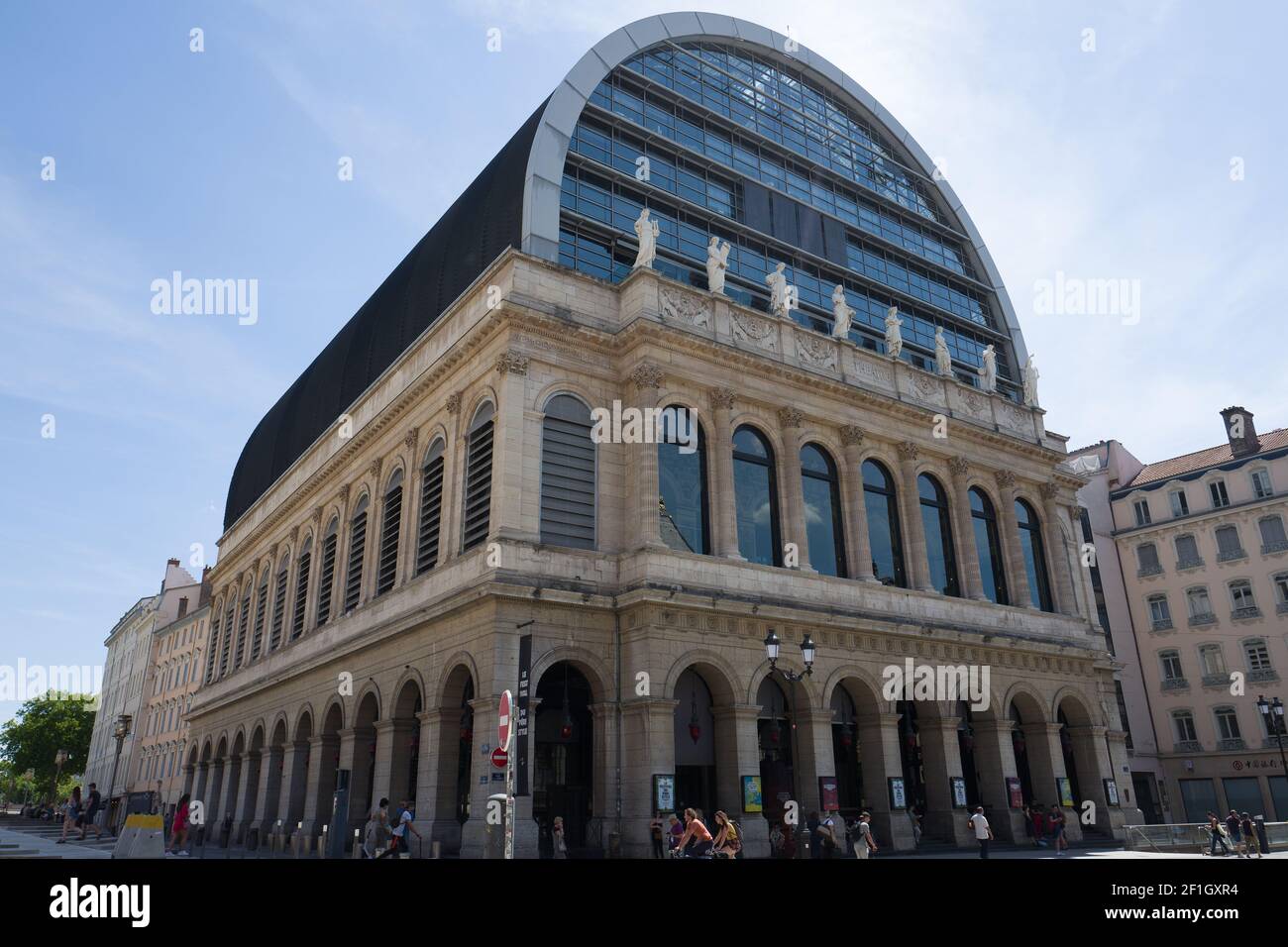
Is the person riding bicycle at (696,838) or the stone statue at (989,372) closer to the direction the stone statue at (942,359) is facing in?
the person riding bicycle

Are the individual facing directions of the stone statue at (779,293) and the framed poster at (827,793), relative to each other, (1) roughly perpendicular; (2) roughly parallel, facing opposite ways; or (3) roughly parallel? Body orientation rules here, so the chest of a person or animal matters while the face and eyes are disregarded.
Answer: roughly parallel

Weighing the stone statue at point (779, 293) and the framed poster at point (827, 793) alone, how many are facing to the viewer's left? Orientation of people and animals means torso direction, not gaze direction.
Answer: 0

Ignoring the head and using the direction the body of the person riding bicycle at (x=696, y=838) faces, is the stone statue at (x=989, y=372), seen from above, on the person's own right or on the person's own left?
on the person's own right

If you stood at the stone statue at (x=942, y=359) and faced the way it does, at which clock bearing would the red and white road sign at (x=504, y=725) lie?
The red and white road sign is roughly at 2 o'clock from the stone statue.

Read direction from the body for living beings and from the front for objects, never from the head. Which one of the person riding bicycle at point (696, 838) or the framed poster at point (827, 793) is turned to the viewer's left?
the person riding bicycle

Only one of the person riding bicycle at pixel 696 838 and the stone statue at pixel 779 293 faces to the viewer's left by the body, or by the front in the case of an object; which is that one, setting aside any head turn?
the person riding bicycle

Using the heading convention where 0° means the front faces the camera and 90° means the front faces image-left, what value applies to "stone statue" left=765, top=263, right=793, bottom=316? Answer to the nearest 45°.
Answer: approximately 315°

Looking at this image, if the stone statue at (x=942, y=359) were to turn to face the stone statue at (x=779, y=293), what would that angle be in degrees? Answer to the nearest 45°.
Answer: approximately 90° to its right

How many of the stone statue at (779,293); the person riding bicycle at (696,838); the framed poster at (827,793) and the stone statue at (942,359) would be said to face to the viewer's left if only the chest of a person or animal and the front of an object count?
1

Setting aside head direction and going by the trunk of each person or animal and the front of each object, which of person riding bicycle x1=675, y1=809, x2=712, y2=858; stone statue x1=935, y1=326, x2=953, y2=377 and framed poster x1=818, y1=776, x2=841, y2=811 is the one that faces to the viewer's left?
the person riding bicycle
